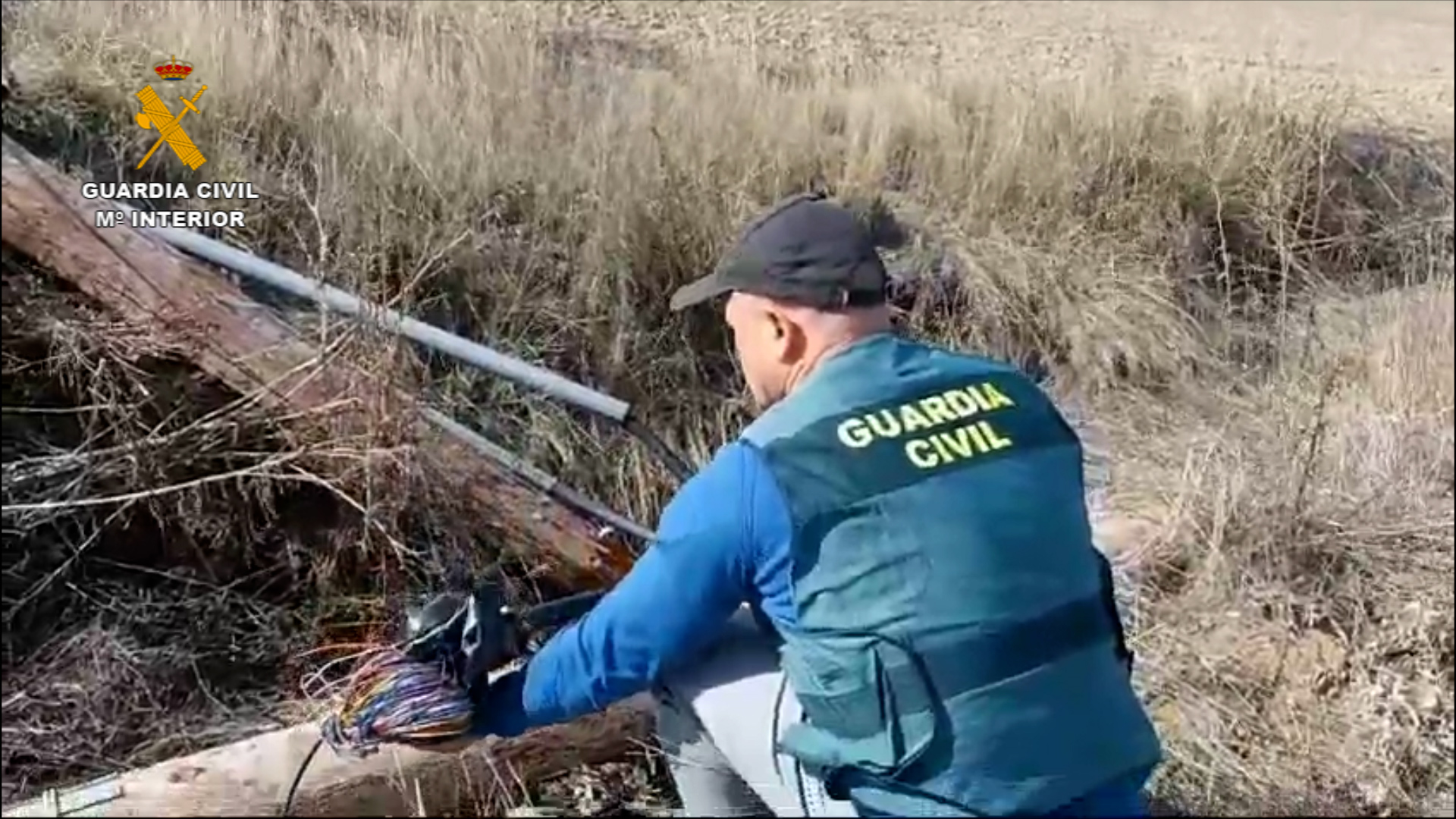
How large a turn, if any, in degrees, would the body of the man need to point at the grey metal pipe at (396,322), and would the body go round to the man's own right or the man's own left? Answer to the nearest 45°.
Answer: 0° — they already face it

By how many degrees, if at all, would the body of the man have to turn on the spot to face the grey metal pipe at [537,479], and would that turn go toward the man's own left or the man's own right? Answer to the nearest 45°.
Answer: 0° — they already face it

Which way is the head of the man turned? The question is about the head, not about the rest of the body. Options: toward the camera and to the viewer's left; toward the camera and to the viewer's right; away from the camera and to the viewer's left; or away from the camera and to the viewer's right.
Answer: away from the camera and to the viewer's left

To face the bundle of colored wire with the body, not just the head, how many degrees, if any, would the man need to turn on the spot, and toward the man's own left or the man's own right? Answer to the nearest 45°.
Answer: approximately 45° to the man's own left

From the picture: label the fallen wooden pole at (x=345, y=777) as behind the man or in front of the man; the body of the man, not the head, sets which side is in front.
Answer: in front

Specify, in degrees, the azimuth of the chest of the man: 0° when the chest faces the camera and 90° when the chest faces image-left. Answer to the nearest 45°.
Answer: approximately 135°

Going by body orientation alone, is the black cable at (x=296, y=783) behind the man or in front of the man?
in front

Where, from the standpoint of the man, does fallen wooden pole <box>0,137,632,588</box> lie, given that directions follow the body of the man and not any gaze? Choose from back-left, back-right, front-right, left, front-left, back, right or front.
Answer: front
